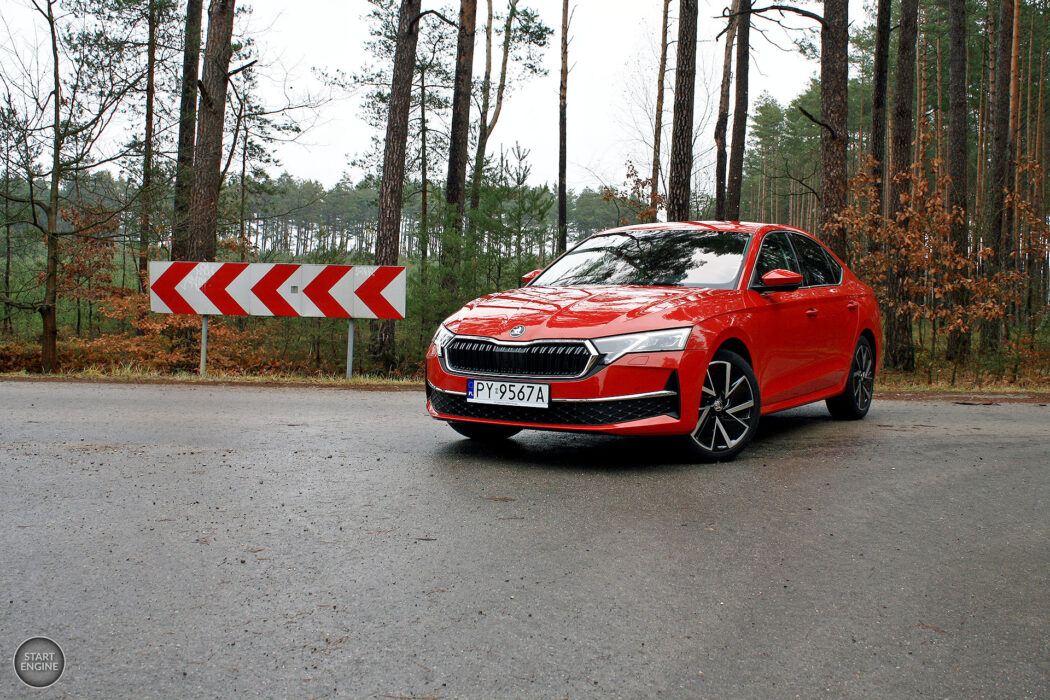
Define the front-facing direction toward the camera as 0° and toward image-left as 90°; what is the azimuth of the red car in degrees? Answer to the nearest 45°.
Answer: approximately 45°

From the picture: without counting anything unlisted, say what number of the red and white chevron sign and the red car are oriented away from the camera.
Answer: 0

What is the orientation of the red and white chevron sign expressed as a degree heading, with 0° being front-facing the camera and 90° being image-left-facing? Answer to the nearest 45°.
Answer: approximately 0°

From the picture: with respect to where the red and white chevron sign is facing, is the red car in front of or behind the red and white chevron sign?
in front

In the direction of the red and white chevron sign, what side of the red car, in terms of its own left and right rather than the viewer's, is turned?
right
